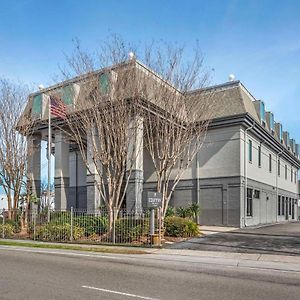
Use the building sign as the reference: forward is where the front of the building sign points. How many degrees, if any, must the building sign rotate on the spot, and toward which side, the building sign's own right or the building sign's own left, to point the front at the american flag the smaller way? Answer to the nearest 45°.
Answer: approximately 135° to the building sign's own right

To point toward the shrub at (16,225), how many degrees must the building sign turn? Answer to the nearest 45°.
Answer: approximately 135° to its right

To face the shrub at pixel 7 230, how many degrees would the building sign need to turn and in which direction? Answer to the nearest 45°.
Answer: approximately 135° to its right

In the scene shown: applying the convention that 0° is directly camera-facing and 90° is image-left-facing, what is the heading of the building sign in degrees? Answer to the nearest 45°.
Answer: approximately 0°

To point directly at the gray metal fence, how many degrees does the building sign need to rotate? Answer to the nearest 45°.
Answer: approximately 135° to its right
